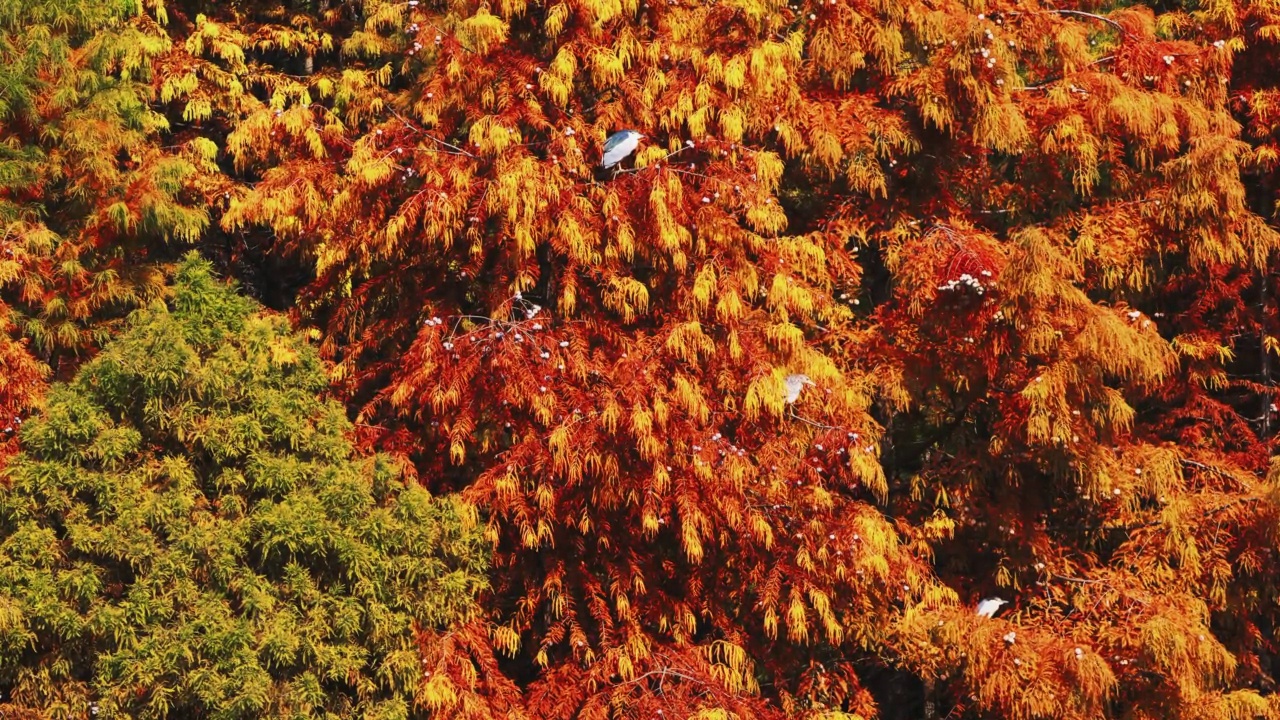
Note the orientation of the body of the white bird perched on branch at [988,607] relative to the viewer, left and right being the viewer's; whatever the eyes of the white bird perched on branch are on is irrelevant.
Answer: facing to the right of the viewer

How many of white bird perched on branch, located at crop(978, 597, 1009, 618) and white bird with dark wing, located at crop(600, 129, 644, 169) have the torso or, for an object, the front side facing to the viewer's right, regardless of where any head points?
2

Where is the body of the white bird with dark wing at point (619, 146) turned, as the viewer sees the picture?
to the viewer's right

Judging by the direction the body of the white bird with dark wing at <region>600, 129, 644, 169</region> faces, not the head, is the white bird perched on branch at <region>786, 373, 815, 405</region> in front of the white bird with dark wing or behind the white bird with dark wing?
in front

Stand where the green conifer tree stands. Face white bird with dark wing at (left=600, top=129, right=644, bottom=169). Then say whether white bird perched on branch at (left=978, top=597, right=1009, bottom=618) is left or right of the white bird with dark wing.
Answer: right
